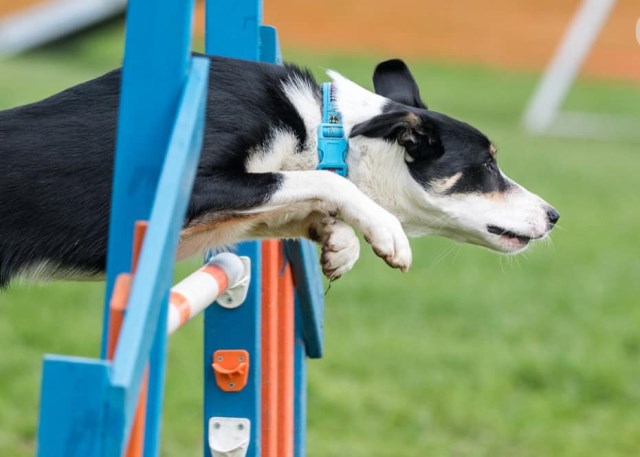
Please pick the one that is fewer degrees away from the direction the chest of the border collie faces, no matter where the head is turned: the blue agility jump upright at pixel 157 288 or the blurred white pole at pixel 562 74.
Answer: the blurred white pole

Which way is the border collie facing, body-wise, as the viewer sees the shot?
to the viewer's right

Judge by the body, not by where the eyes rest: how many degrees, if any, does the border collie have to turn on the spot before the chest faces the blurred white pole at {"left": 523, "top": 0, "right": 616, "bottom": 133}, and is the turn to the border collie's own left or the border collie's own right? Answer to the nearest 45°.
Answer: approximately 90° to the border collie's own left

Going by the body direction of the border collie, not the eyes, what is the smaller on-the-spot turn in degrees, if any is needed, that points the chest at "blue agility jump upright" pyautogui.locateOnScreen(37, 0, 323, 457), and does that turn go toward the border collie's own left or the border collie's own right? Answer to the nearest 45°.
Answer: approximately 90° to the border collie's own right
